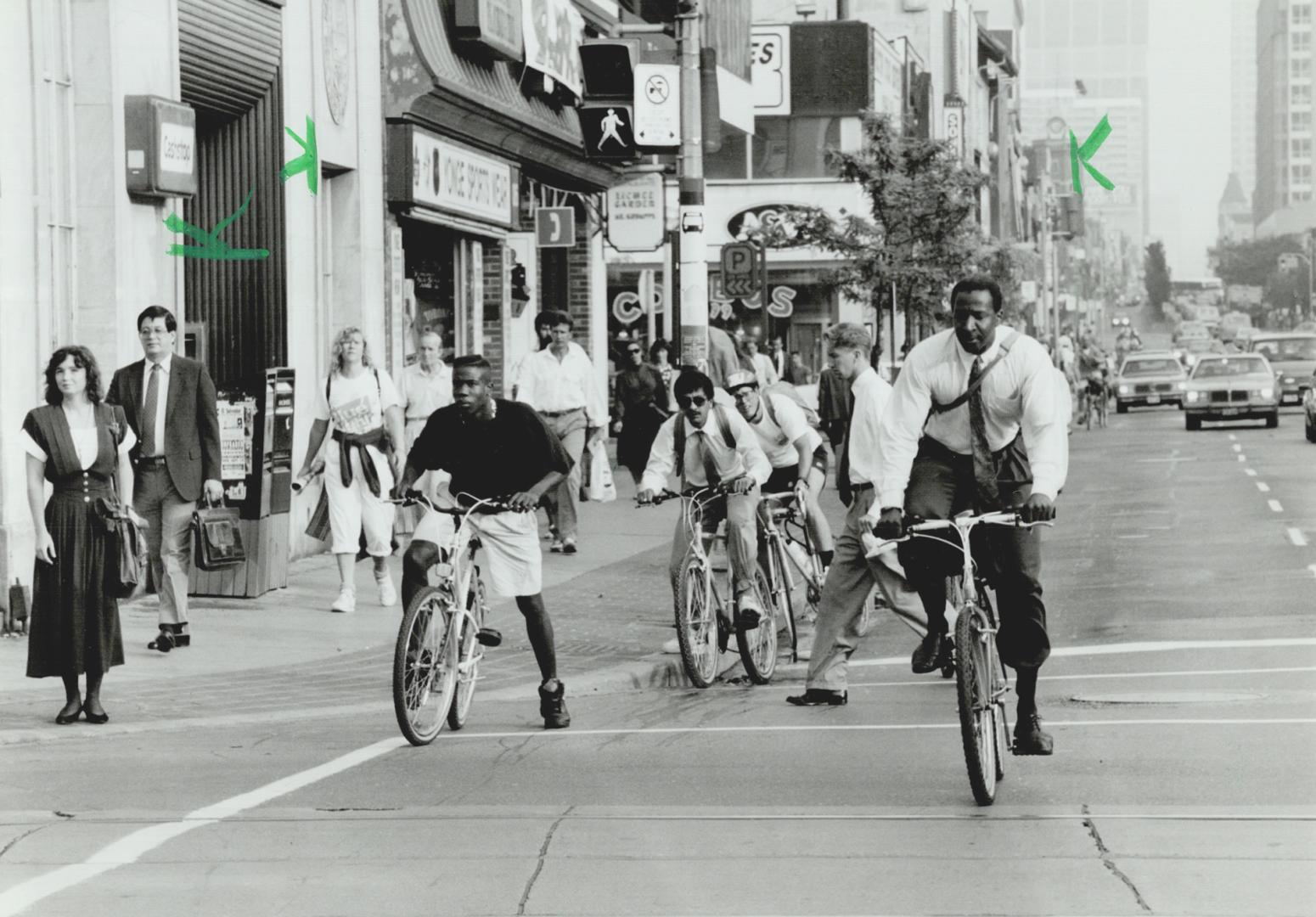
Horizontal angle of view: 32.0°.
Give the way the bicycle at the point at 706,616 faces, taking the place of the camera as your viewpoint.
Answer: facing the viewer and to the left of the viewer

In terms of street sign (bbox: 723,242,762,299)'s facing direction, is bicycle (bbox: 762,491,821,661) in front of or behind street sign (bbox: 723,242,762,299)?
in front

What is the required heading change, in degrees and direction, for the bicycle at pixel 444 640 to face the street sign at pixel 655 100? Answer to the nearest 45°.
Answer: approximately 180°

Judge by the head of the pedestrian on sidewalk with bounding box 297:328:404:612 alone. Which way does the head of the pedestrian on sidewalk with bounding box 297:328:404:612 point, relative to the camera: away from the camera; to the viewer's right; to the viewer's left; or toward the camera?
toward the camera

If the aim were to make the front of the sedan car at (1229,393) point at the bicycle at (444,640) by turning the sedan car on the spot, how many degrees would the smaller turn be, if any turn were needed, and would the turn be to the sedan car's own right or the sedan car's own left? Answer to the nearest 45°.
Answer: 0° — it already faces it

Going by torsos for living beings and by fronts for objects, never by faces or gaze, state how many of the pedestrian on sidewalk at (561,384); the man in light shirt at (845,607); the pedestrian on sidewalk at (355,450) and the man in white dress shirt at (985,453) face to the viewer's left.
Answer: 1

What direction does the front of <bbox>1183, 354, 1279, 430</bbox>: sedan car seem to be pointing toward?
toward the camera

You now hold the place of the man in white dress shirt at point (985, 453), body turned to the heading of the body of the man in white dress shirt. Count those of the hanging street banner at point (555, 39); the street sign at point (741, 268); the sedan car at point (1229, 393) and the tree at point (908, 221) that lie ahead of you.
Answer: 0

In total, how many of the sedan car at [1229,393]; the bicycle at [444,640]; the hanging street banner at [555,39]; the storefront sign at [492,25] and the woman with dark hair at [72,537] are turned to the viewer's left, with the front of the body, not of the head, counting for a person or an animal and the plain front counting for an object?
0

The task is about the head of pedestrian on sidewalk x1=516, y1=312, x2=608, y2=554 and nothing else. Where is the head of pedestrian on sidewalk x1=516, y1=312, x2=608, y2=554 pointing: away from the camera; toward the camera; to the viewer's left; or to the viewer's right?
toward the camera

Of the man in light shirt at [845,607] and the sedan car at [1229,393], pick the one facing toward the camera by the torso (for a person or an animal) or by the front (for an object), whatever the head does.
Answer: the sedan car

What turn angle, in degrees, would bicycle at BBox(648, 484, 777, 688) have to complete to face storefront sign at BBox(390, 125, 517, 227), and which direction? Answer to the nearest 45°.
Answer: approximately 135° to its right

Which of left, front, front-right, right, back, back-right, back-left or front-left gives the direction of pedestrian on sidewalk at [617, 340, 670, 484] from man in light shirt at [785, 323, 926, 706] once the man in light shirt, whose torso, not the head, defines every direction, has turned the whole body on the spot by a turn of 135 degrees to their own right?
front-left

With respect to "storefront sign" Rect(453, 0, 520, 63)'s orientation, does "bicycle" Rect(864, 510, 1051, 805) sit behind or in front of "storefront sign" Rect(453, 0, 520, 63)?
in front

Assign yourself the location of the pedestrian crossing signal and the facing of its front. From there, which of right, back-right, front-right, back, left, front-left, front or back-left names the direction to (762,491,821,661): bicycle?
front

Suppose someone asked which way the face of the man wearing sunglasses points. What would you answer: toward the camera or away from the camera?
toward the camera

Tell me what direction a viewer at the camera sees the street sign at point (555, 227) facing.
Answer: facing the viewer

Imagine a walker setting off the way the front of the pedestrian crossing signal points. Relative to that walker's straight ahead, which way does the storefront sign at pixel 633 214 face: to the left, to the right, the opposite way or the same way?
the same way

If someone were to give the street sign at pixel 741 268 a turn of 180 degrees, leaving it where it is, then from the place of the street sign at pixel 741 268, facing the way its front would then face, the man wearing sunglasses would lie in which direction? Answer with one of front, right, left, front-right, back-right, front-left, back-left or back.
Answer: back

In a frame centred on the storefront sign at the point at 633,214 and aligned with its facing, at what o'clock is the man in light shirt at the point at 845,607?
The man in light shirt is roughly at 12 o'clock from the storefront sign.

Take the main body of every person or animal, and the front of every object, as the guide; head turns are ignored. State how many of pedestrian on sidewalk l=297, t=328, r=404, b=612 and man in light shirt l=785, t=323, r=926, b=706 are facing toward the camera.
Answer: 1
